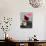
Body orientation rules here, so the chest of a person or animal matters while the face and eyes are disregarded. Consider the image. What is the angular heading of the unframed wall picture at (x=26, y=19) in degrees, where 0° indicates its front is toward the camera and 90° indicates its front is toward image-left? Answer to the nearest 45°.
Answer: approximately 0°
